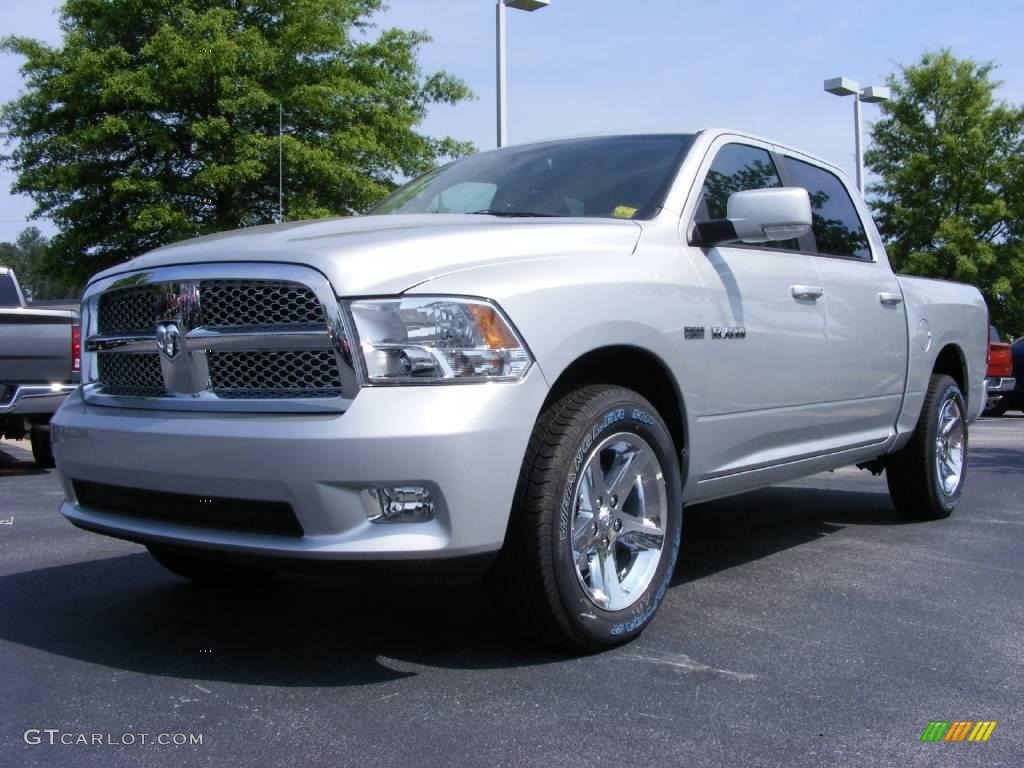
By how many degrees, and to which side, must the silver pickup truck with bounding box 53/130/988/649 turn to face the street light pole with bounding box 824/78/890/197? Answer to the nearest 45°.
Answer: approximately 135° to its right

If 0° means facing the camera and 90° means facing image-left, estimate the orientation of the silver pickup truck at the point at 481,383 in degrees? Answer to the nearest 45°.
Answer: approximately 45°

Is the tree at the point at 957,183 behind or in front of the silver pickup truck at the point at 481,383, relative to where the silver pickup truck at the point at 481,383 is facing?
behind

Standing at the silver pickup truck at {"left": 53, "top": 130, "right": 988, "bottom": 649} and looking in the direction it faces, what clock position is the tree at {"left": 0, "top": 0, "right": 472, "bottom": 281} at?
The tree is roughly at 4 o'clock from the silver pickup truck.

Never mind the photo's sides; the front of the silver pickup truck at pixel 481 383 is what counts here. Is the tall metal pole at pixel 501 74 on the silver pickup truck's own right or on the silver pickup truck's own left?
on the silver pickup truck's own right
